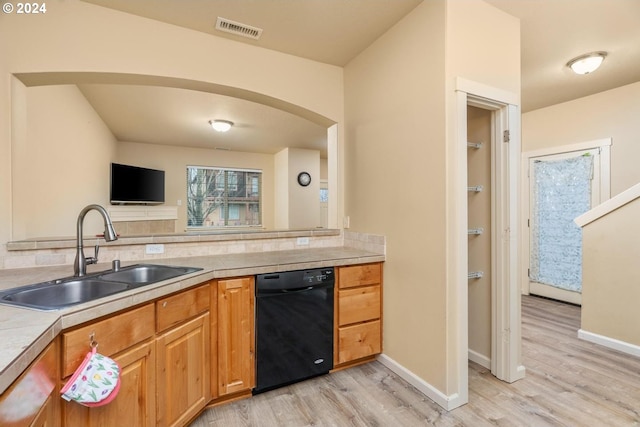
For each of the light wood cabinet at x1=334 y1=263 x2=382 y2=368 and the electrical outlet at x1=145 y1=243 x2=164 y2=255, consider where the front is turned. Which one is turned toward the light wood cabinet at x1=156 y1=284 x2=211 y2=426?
the electrical outlet

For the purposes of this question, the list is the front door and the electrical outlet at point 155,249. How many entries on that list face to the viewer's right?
0

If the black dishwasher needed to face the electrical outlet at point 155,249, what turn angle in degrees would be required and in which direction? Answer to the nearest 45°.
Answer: approximately 135° to its right

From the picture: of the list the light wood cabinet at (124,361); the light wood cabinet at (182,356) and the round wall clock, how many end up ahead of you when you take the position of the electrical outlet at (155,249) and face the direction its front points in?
2

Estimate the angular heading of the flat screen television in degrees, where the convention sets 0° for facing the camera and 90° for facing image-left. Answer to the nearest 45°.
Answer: approximately 315°

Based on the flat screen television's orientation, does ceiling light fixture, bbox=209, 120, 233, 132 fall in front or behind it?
in front

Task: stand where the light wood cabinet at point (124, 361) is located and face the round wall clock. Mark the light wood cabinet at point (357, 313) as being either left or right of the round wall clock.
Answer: right

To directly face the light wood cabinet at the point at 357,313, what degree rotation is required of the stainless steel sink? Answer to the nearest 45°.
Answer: approximately 45° to its left

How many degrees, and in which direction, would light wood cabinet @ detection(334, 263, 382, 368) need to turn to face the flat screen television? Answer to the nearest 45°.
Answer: approximately 180°

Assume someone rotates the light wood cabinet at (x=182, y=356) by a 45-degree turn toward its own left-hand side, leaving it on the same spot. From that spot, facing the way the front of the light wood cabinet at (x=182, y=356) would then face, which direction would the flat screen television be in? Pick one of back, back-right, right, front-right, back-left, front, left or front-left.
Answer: left

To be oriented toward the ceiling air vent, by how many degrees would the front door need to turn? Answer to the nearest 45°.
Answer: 0° — it already faces it
